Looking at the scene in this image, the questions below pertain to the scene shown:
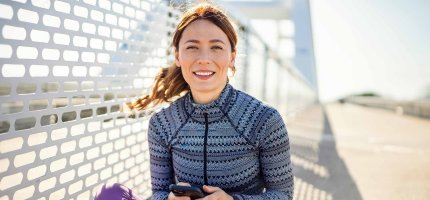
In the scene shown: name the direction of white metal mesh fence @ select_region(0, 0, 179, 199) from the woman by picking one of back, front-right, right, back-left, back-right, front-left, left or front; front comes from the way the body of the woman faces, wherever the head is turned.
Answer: right

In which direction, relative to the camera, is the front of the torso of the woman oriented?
toward the camera
